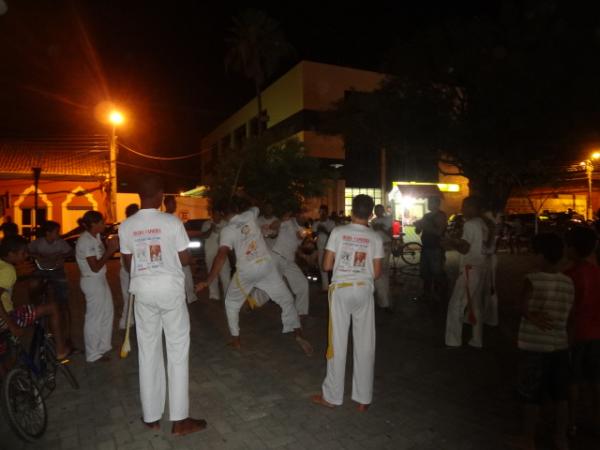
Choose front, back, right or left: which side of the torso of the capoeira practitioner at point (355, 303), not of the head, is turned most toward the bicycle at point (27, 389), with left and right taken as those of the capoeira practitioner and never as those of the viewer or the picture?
left

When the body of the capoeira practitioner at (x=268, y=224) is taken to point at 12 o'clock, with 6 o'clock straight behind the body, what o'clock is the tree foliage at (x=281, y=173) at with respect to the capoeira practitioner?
The tree foliage is roughly at 6 o'clock from the capoeira practitioner.

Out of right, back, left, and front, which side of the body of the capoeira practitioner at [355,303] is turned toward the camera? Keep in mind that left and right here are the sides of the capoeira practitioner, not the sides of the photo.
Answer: back

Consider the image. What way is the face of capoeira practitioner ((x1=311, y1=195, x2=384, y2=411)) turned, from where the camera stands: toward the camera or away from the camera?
away from the camera

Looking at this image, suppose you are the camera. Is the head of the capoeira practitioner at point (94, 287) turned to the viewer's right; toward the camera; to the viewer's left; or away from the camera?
to the viewer's right

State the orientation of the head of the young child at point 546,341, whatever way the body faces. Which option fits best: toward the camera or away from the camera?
away from the camera

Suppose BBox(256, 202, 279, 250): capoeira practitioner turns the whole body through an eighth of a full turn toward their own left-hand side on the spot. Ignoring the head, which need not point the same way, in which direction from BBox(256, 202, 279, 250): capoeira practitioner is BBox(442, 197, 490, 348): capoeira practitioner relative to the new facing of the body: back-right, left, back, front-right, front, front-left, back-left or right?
front

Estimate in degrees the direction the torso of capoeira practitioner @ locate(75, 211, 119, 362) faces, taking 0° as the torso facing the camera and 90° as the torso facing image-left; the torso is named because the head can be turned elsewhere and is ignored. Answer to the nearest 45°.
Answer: approximately 270°

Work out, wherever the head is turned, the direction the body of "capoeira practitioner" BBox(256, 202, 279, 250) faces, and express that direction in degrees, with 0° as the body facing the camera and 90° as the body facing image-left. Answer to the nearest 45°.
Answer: approximately 0°

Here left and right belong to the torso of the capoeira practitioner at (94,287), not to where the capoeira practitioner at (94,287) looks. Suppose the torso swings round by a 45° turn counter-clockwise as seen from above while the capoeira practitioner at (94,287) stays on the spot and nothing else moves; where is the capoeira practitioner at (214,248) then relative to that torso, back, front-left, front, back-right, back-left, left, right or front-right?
front

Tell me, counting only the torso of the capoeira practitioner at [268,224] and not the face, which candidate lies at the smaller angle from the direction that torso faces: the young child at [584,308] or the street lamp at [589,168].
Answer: the young child
